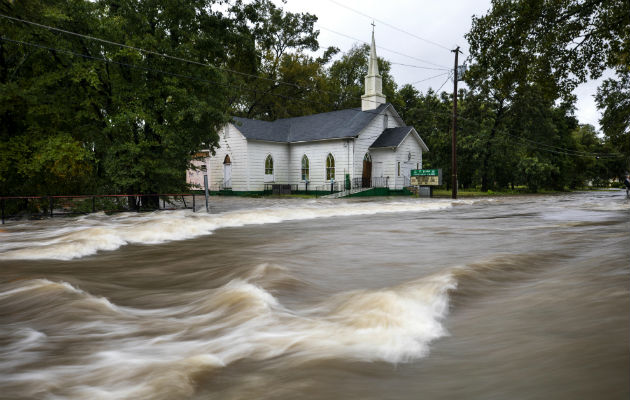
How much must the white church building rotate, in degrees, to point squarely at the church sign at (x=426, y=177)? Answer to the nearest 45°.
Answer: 0° — it already faces it

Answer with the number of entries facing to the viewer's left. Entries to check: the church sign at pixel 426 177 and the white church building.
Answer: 0

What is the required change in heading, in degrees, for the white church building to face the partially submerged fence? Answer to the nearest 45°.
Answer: approximately 90° to its right

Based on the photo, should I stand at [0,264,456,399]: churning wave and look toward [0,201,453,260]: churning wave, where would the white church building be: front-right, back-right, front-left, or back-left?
front-right

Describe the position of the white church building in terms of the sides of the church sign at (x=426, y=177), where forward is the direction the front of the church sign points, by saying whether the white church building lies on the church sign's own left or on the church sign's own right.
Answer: on the church sign's own right

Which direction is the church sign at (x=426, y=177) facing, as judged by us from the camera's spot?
facing the viewer

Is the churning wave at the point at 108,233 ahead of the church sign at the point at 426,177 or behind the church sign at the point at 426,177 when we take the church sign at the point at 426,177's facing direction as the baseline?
ahead

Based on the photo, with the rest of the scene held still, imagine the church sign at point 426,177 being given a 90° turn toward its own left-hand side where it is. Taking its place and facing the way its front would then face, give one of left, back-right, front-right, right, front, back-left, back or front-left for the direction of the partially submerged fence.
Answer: back-right

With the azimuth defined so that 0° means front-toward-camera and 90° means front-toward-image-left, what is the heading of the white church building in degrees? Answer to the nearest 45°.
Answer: approximately 315°

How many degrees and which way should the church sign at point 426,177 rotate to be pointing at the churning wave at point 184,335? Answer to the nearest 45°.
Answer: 0° — it already faces it
